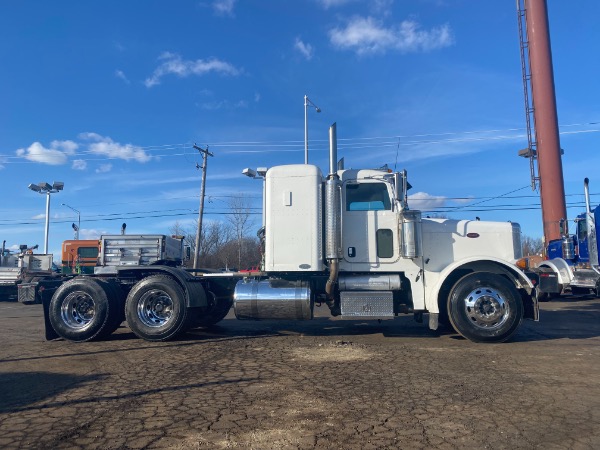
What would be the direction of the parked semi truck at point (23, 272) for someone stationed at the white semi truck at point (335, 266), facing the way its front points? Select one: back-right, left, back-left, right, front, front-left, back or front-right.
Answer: back-left

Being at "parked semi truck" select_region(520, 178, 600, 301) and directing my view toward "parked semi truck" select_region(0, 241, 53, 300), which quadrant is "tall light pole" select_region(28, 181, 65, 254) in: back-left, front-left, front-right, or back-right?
front-right

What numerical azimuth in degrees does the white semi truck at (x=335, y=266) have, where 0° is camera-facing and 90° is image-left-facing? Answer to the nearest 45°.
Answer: approximately 270°

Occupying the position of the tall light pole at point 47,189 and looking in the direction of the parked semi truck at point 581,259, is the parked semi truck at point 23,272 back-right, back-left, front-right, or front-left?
front-right

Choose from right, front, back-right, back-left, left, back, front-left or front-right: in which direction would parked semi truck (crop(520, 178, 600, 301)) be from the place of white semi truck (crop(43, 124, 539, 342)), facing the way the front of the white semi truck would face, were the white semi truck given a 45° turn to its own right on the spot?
left
